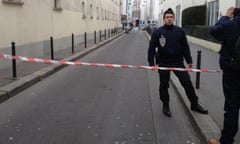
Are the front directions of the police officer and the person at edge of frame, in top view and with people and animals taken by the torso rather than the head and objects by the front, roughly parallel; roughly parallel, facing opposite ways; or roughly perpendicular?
roughly perpendicular

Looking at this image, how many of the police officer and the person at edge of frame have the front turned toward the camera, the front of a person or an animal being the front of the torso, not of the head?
1

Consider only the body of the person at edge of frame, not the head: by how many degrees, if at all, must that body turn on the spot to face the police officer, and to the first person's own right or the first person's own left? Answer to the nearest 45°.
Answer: approximately 45° to the first person's own right

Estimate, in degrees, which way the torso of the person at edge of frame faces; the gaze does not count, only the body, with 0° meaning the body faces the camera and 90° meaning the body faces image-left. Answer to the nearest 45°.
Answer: approximately 90°

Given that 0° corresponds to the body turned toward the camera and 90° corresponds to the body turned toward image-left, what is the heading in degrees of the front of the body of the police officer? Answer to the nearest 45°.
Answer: approximately 0°

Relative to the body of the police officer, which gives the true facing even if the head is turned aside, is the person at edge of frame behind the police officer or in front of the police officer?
in front
